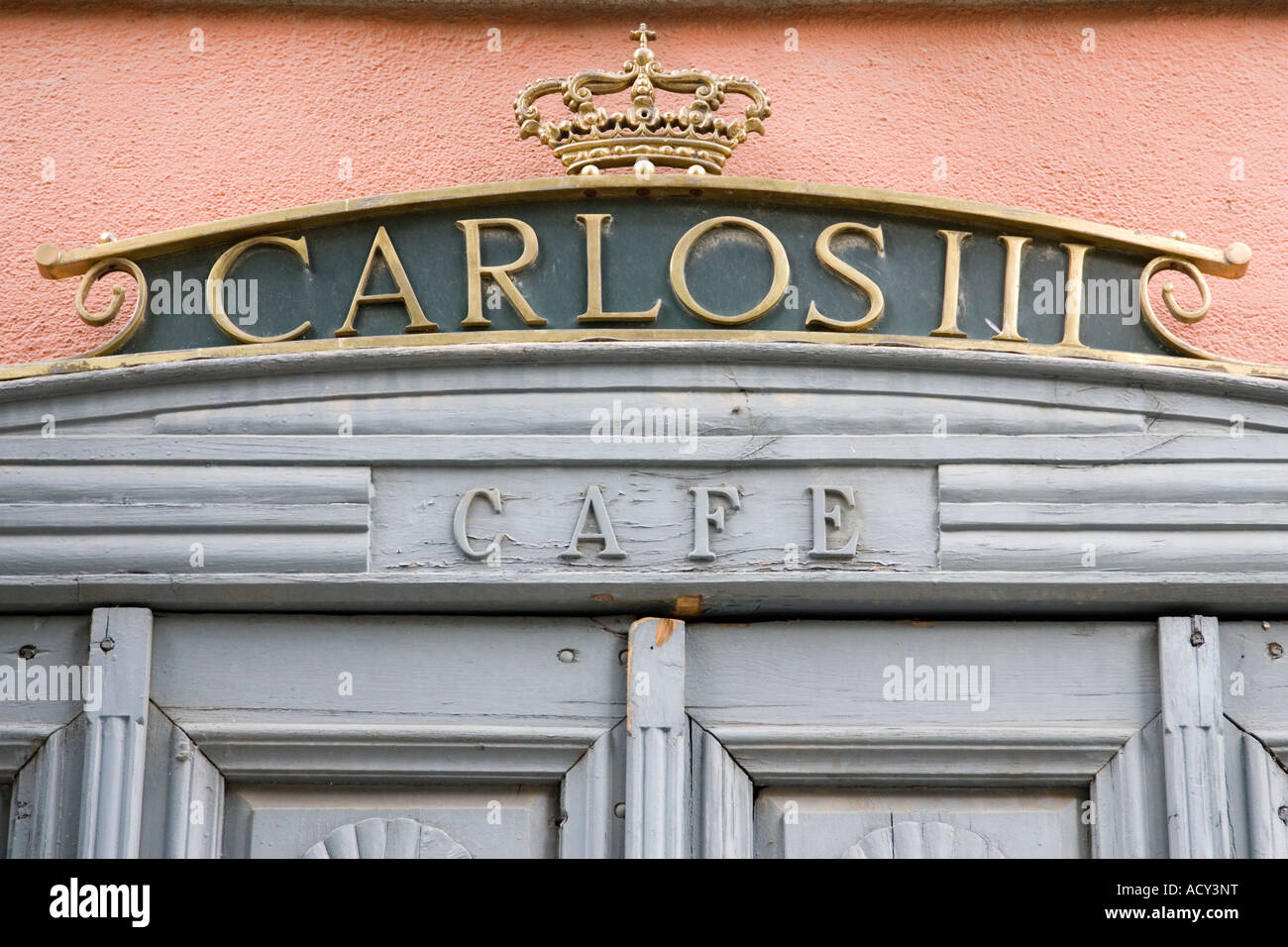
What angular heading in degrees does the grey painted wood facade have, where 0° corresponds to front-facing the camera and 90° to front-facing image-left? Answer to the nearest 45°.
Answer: approximately 0°

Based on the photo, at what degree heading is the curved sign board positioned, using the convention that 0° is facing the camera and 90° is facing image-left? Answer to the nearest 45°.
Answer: approximately 0°
